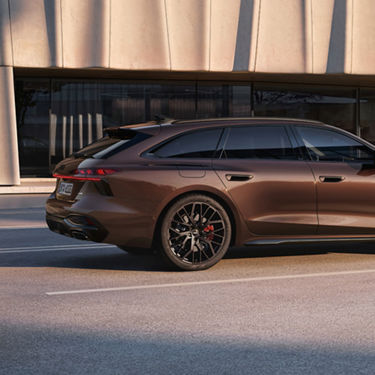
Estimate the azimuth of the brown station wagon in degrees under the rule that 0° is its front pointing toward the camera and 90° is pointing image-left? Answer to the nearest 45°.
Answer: approximately 270°
